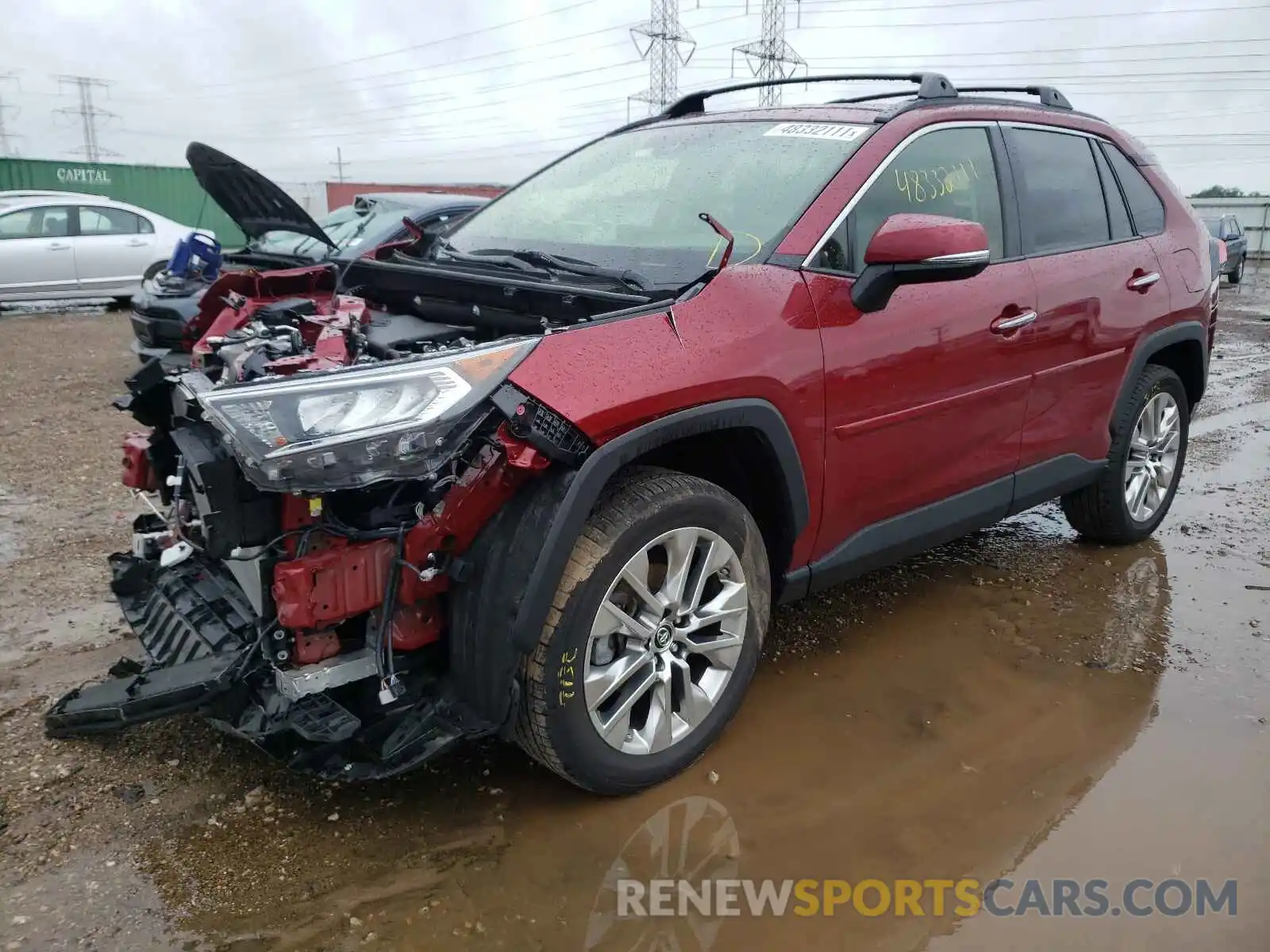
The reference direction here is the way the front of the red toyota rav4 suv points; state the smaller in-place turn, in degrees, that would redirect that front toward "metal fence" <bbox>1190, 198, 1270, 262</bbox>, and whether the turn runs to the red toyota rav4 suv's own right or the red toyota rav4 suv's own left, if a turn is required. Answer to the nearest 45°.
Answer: approximately 180°

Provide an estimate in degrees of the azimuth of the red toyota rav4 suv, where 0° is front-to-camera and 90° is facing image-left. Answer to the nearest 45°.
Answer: approximately 45°

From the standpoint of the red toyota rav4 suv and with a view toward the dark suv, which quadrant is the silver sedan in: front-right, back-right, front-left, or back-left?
front-left

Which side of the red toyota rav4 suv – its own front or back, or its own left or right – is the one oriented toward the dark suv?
back

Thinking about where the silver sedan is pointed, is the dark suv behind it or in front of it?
behind

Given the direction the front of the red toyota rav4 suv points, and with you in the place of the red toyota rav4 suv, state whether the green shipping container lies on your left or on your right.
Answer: on your right

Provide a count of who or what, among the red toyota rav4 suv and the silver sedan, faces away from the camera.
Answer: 0

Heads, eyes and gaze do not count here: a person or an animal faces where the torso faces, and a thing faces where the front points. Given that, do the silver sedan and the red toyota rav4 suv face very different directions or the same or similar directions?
same or similar directions

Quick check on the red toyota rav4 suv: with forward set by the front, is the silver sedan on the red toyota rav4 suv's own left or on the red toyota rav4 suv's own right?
on the red toyota rav4 suv's own right

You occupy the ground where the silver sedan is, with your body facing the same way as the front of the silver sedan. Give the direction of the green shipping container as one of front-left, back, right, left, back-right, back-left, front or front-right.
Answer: right

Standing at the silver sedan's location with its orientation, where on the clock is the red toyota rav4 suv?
The red toyota rav4 suv is roughly at 9 o'clock from the silver sedan.

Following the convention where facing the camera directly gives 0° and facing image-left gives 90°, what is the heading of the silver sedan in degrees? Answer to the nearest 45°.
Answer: approximately 90°
